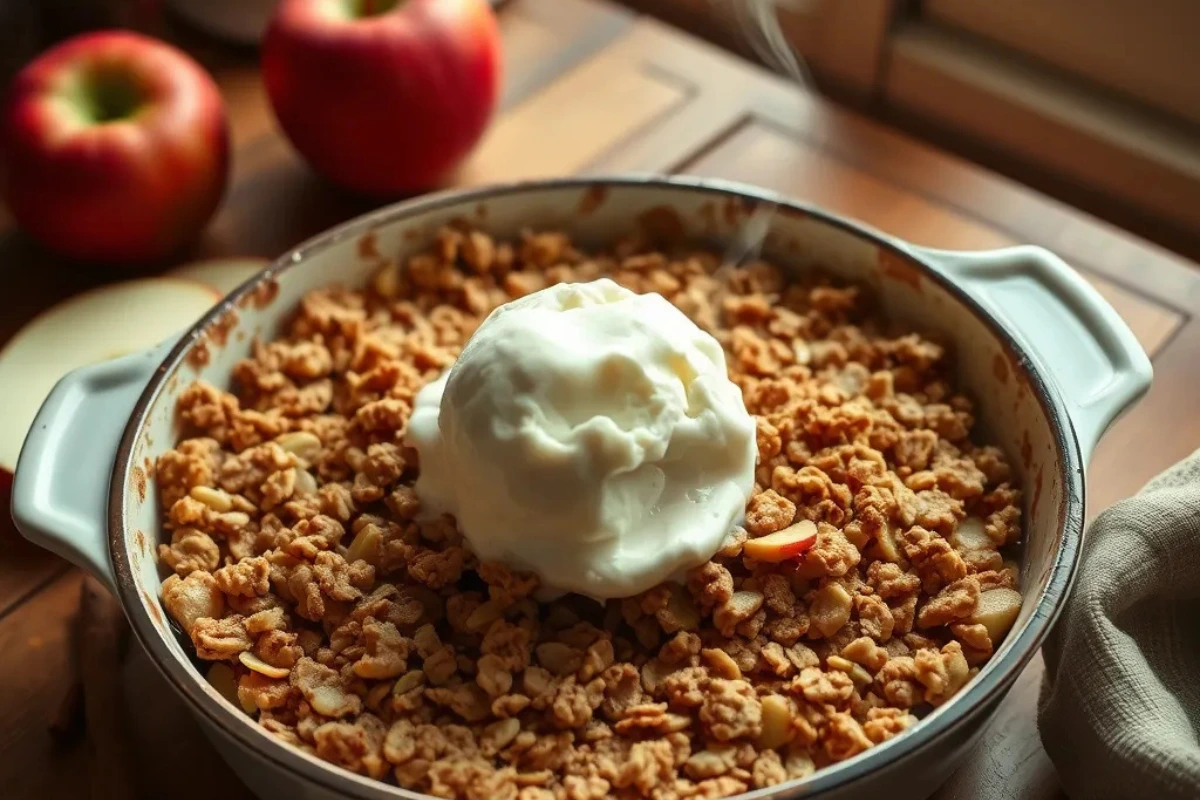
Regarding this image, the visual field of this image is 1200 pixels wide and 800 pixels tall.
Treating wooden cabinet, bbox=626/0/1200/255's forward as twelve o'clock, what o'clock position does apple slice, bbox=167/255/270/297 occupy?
The apple slice is roughly at 12 o'clock from the wooden cabinet.

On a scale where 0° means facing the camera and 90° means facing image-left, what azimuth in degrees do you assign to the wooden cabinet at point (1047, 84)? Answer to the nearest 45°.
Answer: approximately 45°

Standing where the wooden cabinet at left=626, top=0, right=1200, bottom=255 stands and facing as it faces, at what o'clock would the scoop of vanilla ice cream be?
The scoop of vanilla ice cream is roughly at 11 o'clock from the wooden cabinet.

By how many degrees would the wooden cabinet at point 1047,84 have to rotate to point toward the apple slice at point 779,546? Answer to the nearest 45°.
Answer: approximately 45° to its left

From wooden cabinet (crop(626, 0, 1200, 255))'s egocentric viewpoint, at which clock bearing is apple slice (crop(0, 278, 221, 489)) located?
The apple slice is roughly at 12 o'clock from the wooden cabinet.
